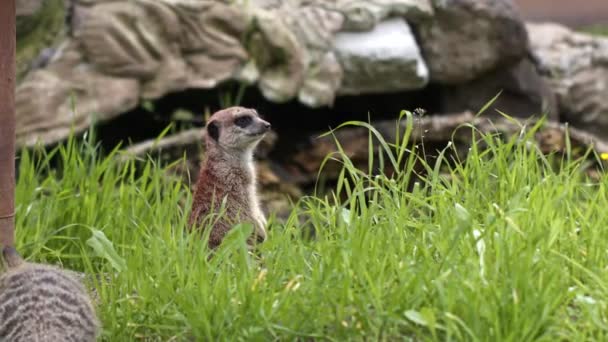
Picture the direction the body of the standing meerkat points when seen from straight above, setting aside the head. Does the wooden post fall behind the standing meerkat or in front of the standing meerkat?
behind

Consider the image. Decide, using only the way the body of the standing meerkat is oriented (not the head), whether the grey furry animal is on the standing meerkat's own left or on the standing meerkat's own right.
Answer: on the standing meerkat's own right

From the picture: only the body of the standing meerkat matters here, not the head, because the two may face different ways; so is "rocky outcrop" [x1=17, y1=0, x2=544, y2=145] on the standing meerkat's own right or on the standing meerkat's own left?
on the standing meerkat's own left

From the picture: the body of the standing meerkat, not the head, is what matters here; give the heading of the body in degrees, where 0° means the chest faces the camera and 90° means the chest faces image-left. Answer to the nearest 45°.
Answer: approximately 270°

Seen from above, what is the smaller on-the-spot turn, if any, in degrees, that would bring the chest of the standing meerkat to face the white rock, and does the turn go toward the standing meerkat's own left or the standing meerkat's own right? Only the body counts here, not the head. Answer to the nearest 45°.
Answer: approximately 90° to the standing meerkat's own left

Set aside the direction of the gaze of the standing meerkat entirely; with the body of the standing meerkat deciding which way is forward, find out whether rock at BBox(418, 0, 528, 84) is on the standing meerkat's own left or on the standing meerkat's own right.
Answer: on the standing meerkat's own left

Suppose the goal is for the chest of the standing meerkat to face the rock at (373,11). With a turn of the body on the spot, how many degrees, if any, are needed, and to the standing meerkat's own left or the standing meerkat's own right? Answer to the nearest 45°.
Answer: approximately 90° to the standing meerkat's own left

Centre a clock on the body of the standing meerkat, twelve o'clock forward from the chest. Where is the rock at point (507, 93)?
The rock is roughly at 10 o'clock from the standing meerkat.
